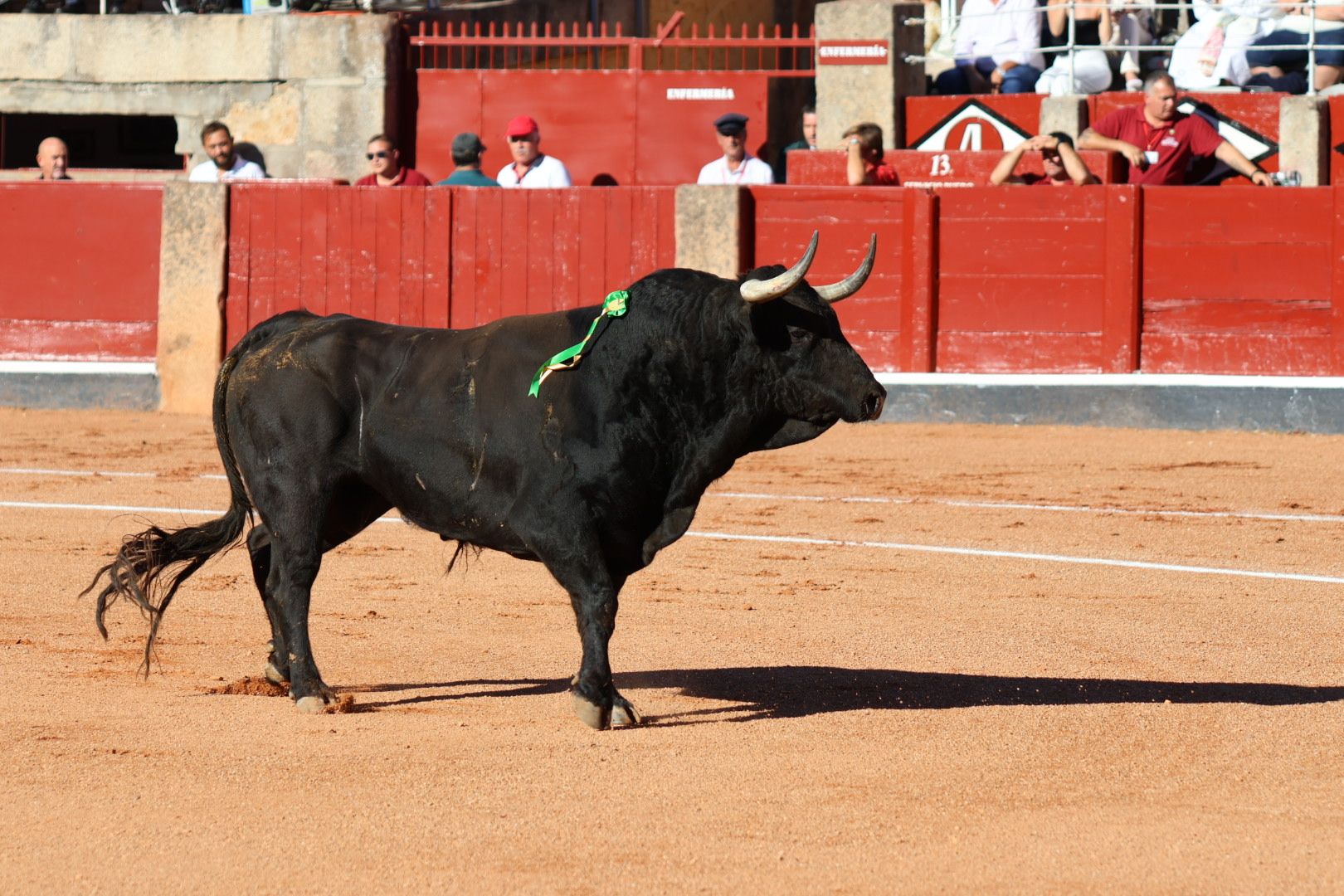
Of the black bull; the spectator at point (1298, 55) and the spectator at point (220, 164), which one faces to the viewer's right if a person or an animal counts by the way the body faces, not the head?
the black bull

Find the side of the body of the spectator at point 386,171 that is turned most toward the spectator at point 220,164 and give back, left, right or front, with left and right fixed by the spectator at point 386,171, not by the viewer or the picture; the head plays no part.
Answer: right

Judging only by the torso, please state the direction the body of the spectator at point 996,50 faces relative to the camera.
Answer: toward the camera

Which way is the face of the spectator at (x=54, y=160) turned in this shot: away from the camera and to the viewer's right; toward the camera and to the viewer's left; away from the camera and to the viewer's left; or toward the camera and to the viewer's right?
toward the camera and to the viewer's right

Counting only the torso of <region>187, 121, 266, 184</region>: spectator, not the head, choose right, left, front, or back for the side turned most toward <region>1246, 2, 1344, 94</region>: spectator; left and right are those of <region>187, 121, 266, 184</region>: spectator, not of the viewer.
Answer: left

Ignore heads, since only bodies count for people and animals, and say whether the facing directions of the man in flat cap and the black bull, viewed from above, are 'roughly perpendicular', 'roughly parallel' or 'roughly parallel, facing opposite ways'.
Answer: roughly perpendicular

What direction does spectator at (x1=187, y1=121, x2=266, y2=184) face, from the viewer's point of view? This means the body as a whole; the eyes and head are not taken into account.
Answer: toward the camera

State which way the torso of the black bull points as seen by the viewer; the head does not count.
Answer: to the viewer's right

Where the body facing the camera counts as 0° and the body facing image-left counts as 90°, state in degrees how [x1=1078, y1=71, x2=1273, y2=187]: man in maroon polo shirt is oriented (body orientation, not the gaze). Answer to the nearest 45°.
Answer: approximately 0°

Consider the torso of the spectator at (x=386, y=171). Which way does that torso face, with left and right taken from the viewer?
facing the viewer and to the left of the viewer

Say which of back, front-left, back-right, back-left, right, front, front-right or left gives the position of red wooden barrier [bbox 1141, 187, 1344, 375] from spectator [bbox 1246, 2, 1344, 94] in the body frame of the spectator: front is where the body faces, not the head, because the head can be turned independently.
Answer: front-left
